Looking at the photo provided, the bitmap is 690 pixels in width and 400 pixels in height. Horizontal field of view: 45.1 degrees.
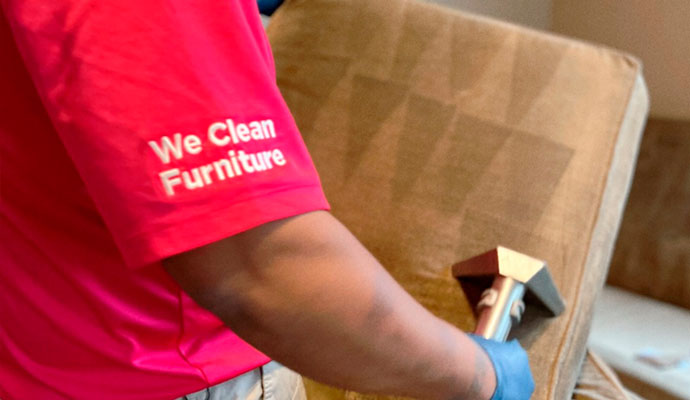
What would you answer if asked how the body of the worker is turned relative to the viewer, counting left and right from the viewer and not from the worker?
facing away from the viewer and to the right of the viewer
